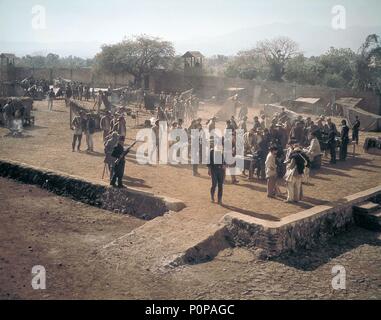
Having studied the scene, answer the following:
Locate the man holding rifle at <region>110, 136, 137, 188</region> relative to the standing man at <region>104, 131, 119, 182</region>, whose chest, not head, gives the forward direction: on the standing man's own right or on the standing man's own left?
on the standing man's own right

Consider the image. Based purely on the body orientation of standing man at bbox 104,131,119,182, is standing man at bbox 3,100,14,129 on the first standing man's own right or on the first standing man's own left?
on the first standing man's own left

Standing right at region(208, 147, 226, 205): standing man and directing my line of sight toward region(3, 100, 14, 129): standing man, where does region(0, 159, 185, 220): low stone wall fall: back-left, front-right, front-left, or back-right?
front-left

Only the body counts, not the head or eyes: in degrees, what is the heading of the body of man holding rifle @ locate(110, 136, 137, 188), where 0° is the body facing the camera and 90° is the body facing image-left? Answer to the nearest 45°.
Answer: approximately 270°

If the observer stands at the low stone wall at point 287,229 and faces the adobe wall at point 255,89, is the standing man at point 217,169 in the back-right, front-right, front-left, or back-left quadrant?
front-left

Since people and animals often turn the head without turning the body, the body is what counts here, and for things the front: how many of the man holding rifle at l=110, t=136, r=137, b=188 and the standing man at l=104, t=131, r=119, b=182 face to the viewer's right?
2

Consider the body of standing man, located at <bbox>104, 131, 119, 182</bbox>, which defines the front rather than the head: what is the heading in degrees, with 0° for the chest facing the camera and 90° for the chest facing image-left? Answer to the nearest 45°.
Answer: approximately 270°

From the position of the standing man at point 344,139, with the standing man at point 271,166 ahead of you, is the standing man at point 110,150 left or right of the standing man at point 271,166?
right

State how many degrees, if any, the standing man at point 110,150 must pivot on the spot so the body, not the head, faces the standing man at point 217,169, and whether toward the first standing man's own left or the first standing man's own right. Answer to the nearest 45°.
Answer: approximately 45° to the first standing man's own right
